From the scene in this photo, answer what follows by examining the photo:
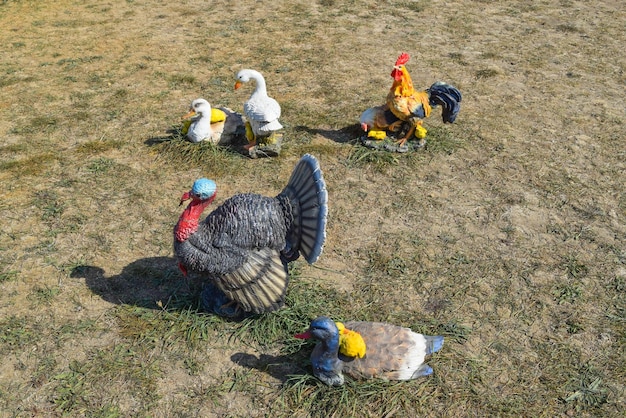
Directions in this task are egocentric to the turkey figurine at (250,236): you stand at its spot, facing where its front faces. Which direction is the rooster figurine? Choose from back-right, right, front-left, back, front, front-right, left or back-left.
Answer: back-right

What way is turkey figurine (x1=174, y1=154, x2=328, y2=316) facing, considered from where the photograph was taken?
facing to the left of the viewer

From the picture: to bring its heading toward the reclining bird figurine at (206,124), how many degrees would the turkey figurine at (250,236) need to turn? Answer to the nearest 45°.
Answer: approximately 90° to its right

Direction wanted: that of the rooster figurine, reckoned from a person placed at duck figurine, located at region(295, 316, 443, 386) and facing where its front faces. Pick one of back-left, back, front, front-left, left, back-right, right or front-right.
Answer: right

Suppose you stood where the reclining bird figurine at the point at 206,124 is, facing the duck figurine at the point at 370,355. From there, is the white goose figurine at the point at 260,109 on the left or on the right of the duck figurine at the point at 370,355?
left

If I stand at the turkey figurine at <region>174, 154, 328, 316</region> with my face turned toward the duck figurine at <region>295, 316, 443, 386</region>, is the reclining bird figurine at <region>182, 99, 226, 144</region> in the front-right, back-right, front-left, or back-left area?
back-left

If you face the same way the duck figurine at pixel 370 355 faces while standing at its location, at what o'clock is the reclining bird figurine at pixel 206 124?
The reclining bird figurine is roughly at 2 o'clock from the duck figurine.

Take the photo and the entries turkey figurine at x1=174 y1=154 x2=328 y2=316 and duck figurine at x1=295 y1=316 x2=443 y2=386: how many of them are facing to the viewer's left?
2

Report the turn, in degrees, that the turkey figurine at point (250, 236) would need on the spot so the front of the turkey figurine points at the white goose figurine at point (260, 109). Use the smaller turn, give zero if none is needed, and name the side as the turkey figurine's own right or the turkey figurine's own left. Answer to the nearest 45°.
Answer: approximately 90° to the turkey figurine's own right

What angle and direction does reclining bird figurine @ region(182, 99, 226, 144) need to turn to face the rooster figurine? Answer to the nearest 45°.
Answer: approximately 135° to its left

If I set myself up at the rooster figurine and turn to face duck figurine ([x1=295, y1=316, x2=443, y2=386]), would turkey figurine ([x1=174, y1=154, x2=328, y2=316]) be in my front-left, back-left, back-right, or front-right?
front-right

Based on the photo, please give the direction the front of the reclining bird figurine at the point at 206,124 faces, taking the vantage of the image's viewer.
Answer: facing the viewer and to the left of the viewer

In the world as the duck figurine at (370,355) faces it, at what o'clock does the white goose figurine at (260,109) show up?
The white goose figurine is roughly at 2 o'clock from the duck figurine.

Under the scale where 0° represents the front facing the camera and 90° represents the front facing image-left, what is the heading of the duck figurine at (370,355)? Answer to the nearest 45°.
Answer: approximately 90°
